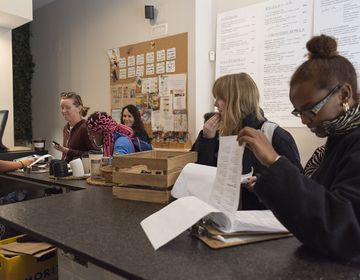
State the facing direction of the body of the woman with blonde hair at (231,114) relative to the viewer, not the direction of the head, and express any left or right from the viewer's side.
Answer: facing to the left of the viewer

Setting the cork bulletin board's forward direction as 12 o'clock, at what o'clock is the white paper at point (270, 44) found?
The white paper is roughly at 9 o'clock from the cork bulletin board.

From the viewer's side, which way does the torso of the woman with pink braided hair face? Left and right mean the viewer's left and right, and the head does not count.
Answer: facing to the left of the viewer

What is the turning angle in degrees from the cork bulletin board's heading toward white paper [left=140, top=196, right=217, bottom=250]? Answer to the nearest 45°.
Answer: approximately 45° to its left

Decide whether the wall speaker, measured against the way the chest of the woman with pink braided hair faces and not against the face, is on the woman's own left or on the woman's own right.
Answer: on the woman's own right

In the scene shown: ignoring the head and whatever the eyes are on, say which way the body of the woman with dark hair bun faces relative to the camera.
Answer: to the viewer's left
